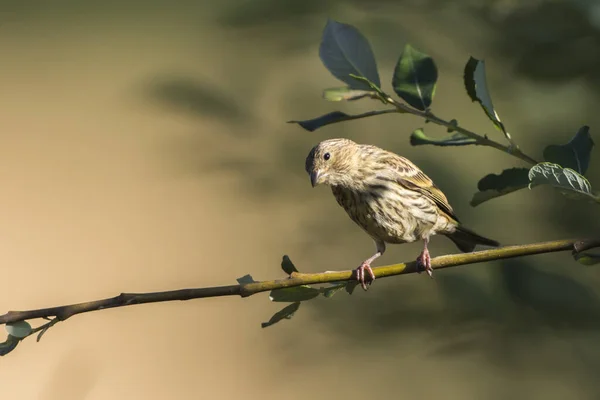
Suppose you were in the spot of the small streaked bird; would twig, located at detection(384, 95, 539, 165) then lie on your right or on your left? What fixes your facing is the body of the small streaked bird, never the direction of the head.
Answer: on your left

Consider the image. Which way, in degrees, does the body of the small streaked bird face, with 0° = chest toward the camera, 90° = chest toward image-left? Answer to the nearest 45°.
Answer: approximately 45°
